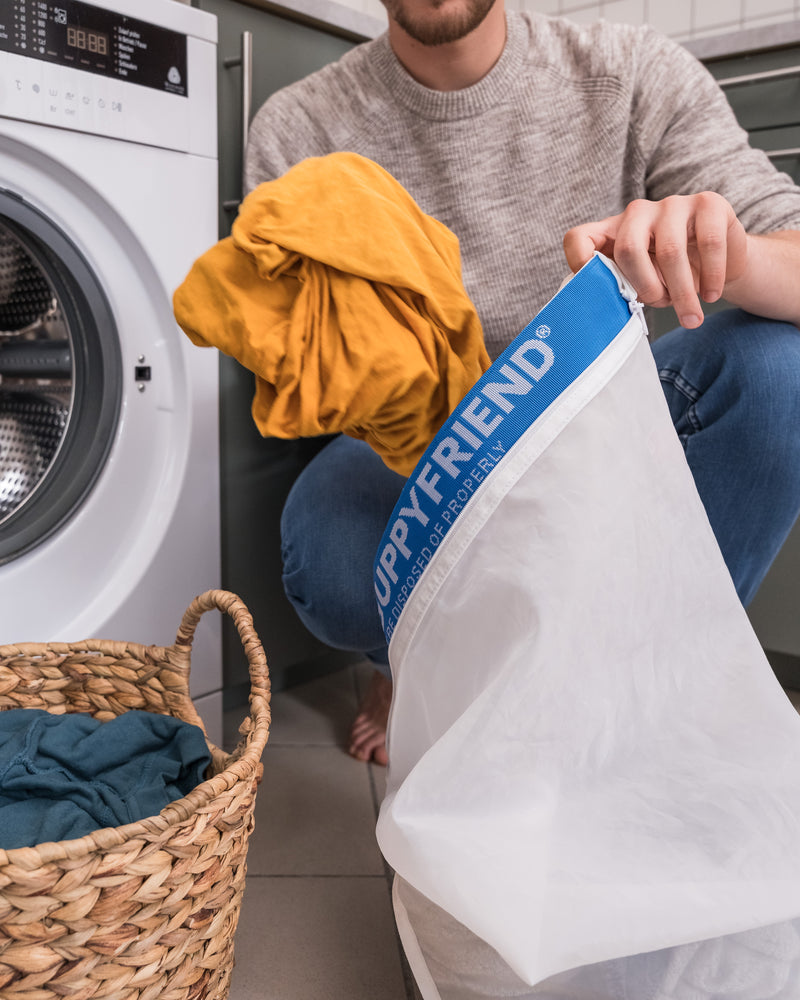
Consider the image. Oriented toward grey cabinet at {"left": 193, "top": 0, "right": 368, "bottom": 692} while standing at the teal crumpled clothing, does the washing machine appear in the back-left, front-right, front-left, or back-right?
front-left

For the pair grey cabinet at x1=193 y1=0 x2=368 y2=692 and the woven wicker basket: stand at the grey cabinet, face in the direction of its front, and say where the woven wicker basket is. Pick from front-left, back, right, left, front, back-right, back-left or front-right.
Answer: front-right

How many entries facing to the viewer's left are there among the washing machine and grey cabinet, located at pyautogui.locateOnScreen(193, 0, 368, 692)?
0

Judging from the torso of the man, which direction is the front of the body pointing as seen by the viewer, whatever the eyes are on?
toward the camera

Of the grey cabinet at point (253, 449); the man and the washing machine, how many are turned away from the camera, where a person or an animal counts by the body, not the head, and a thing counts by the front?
0
